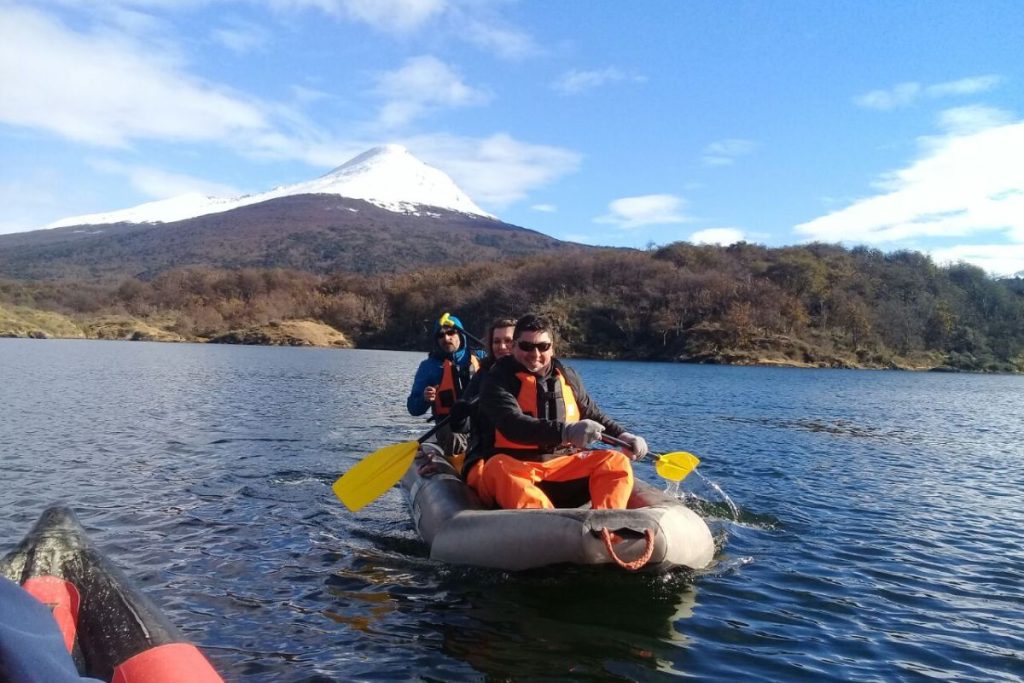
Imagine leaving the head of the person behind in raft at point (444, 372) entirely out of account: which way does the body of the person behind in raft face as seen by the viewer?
toward the camera

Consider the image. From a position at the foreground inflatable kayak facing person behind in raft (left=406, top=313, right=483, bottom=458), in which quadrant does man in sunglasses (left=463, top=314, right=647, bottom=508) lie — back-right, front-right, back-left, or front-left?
front-right

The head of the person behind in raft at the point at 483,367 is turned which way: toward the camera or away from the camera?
toward the camera

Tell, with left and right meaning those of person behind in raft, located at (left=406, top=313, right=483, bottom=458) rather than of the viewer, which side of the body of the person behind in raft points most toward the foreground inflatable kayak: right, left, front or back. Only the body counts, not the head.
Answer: front

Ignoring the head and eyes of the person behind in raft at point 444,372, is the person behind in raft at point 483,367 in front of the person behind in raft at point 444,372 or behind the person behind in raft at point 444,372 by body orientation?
in front

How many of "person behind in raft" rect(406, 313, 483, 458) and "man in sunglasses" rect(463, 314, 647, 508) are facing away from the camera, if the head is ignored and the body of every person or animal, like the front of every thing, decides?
0

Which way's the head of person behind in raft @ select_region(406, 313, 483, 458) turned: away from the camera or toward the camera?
toward the camera

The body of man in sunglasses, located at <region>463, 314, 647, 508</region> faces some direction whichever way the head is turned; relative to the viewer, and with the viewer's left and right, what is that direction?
facing the viewer and to the right of the viewer
